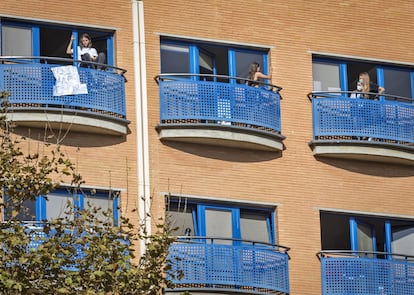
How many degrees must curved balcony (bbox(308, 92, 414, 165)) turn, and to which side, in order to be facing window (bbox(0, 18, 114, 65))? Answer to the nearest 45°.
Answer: approximately 90° to its right

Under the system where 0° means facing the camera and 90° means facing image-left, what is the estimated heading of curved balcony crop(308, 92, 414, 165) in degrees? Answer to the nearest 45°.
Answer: approximately 0°

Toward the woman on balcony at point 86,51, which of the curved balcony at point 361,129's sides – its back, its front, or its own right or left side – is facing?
right

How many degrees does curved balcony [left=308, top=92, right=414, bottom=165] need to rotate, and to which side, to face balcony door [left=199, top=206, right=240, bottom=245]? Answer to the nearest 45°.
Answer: approximately 90° to its right

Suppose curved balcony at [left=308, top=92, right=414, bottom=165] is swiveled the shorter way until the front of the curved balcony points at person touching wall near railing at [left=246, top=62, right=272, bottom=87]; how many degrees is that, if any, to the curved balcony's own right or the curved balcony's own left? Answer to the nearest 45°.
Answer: approximately 90° to the curved balcony's own right

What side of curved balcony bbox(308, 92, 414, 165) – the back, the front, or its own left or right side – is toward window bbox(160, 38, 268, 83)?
right
